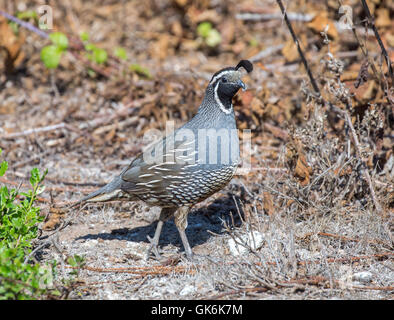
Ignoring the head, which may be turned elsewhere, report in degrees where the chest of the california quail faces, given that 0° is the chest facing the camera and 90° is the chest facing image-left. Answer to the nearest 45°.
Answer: approximately 270°

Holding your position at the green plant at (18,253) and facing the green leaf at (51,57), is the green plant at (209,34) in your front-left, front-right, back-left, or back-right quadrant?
front-right

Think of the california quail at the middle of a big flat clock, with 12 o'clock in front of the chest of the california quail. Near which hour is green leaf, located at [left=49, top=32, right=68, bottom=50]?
The green leaf is roughly at 8 o'clock from the california quail.

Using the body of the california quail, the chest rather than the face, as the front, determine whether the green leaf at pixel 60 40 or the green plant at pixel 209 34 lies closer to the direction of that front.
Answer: the green plant

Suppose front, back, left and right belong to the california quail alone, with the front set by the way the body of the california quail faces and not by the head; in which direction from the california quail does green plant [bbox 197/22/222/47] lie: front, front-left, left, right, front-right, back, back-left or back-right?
left

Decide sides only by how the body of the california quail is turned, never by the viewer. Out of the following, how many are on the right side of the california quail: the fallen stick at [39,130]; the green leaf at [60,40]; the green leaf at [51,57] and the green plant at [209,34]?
0

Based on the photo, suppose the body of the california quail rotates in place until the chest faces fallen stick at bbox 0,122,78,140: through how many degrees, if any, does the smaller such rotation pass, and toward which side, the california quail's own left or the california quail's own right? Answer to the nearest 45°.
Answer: approximately 135° to the california quail's own left

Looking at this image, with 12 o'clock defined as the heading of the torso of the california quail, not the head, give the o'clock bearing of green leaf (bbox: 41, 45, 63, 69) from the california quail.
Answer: The green leaf is roughly at 8 o'clock from the california quail.

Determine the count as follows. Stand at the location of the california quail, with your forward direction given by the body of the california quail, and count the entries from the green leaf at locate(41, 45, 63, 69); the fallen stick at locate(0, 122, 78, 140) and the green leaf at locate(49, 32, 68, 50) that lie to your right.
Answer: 0

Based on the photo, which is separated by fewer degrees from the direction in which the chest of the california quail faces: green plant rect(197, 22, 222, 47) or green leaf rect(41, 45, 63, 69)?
the green plant

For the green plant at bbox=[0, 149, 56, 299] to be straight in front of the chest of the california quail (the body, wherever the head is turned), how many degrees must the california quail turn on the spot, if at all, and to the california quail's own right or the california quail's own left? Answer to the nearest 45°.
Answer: approximately 135° to the california quail's own right
